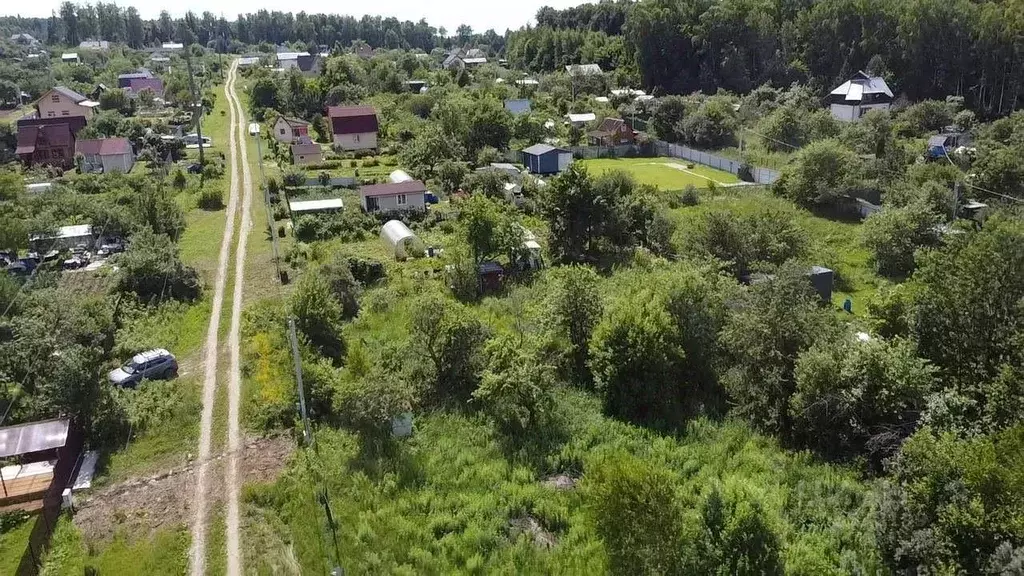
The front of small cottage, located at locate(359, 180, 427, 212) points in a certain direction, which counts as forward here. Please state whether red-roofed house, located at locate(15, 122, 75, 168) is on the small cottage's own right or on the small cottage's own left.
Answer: on the small cottage's own right

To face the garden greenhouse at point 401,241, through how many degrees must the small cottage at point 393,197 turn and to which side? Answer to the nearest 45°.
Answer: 0° — it already faces it

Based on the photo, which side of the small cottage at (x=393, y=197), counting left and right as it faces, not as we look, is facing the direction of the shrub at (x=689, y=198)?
left

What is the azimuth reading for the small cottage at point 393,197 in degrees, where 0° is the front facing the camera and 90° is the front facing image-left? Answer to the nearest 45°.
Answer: approximately 0°

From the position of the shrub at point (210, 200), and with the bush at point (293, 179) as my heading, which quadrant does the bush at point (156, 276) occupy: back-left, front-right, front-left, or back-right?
back-right

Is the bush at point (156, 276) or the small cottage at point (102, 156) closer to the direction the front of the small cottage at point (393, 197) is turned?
the bush

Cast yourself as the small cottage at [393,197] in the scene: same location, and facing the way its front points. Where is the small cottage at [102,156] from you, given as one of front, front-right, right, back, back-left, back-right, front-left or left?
back-right

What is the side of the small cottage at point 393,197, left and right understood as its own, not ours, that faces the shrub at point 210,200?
right

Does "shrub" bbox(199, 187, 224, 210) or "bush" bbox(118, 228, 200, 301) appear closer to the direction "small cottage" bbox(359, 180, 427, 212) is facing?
the bush

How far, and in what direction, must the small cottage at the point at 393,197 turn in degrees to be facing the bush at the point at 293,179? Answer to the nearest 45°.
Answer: approximately 135° to its right
